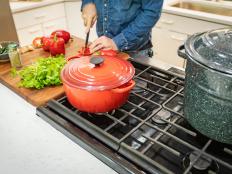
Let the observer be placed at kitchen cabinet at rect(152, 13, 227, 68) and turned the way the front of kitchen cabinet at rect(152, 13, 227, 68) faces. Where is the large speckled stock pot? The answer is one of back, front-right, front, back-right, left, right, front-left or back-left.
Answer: front-left

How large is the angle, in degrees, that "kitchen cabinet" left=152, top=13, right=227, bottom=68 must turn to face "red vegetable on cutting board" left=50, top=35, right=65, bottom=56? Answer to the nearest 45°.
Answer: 0° — it already faces it

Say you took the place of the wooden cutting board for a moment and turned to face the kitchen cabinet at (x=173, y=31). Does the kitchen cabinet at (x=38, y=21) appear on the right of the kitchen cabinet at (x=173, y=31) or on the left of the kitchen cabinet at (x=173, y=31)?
left

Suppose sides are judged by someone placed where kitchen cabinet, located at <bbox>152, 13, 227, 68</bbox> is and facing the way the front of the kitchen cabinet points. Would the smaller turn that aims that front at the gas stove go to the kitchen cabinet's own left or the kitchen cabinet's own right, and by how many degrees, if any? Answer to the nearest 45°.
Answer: approximately 45° to the kitchen cabinet's own left

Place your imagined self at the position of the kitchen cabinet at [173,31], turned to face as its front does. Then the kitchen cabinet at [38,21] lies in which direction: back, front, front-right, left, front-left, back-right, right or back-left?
front-right

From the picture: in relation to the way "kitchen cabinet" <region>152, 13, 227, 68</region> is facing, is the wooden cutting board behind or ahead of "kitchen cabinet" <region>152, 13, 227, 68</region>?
ahead

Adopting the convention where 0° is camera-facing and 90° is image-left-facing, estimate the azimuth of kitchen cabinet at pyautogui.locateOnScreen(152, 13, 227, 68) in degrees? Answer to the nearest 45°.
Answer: approximately 45°

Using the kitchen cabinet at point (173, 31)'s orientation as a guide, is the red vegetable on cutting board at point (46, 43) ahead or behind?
ahead

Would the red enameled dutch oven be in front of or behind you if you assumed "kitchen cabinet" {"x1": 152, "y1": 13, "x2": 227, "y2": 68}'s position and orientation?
in front
